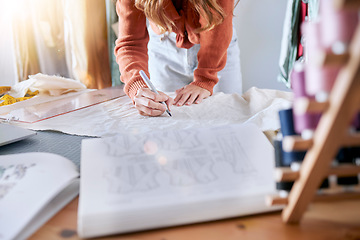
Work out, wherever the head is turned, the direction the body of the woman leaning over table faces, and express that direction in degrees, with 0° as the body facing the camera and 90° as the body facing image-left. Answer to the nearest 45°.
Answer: approximately 0°
